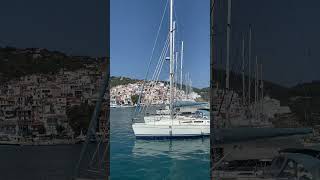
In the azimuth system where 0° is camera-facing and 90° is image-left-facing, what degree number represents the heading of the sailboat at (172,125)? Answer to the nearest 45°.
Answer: approximately 90°
